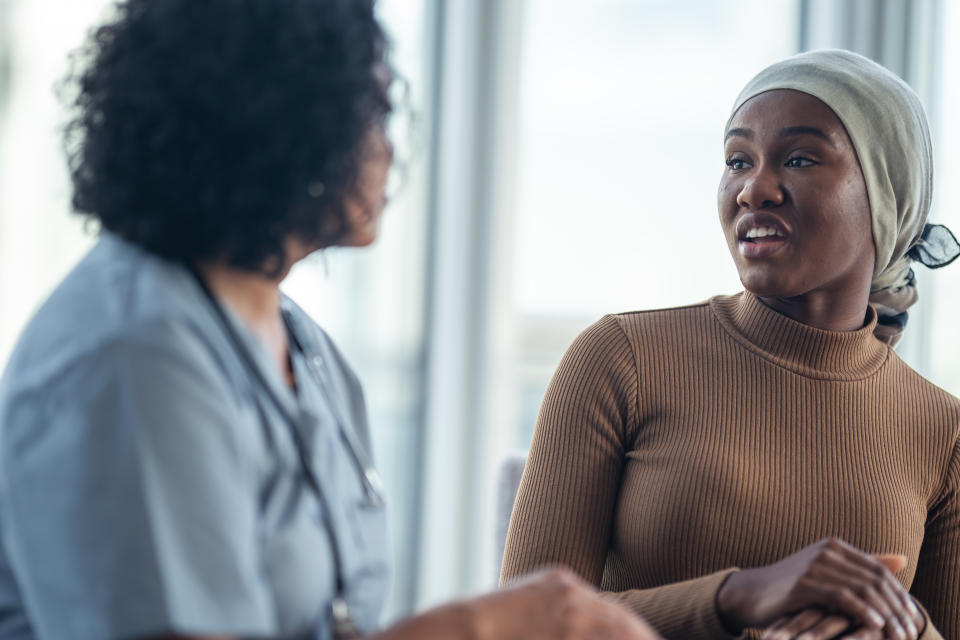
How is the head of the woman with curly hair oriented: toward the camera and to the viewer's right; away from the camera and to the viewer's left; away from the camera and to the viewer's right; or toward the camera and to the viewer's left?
away from the camera and to the viewer's right

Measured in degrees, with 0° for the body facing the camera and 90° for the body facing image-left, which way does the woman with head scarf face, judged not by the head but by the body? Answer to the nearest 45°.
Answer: approximately 0°

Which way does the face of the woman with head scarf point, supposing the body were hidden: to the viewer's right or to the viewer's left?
to the viewer's left

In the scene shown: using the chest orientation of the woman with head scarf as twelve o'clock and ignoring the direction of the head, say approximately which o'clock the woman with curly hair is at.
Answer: The woman with curly hair is roughly at 1 o'clock from the woman with head scarf.
